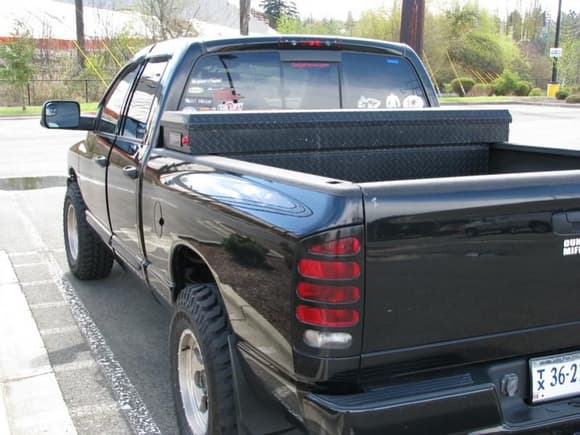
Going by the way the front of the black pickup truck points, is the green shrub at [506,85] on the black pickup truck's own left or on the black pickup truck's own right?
on the black pickup truck's own right

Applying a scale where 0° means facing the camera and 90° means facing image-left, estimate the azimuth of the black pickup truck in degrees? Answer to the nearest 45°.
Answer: approximately 135°

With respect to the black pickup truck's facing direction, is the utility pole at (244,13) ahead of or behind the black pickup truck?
ahead

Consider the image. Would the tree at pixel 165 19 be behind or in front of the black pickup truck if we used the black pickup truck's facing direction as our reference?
in front

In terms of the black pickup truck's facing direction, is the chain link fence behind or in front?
in front

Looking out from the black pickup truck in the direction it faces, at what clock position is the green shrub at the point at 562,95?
The green shrub is roughly at 2 o'clock from the black pickup truck.

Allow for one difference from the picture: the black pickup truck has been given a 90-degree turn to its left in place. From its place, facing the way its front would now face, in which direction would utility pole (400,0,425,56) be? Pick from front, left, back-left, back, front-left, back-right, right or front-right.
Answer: back-right
